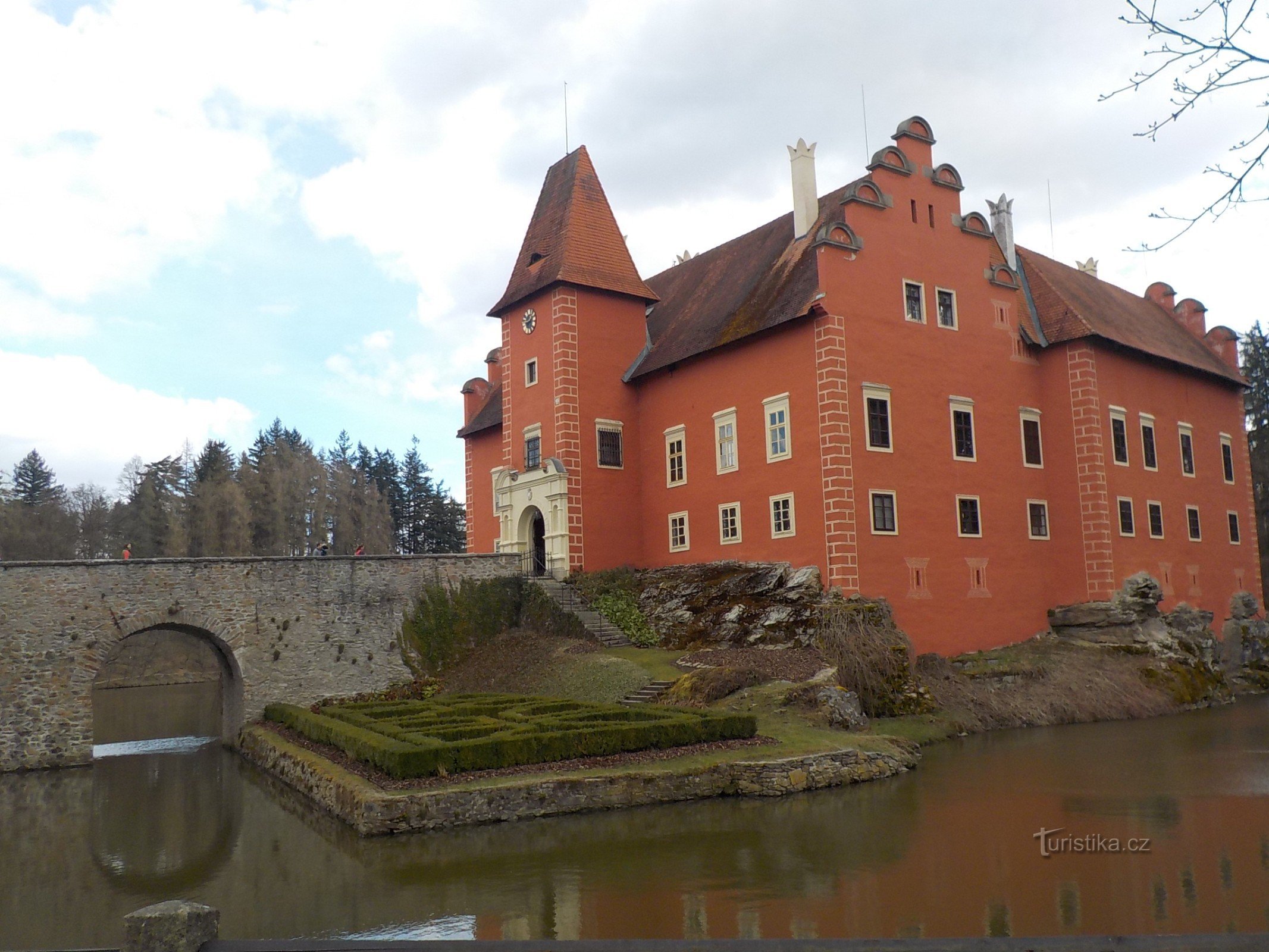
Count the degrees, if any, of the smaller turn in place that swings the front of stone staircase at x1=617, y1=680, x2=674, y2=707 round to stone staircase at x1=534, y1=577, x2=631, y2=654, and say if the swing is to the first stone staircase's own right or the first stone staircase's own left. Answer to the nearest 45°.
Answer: approximately 135° to the first stone staircase's own right

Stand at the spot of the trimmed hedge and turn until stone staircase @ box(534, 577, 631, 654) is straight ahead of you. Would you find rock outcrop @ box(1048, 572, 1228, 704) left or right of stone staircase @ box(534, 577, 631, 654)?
right

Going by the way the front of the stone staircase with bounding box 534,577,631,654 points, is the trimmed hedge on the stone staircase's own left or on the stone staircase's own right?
on the stone staircase's own right

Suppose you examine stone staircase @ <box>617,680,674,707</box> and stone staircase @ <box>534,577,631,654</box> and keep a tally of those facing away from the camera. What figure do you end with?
0

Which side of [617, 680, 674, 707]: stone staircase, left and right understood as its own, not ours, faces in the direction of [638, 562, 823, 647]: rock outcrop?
back

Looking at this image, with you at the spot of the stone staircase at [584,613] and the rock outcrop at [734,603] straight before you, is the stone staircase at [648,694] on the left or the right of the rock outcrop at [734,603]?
right

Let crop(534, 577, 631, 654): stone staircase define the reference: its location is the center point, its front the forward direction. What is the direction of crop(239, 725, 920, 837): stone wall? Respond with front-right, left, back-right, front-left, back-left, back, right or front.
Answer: front-right

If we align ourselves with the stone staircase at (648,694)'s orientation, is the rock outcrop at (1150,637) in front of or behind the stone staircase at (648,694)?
behind

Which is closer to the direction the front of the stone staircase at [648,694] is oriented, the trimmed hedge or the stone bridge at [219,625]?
the trimmed hedge

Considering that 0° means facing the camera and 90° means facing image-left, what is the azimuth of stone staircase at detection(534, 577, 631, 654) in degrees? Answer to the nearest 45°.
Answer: approximately 315°

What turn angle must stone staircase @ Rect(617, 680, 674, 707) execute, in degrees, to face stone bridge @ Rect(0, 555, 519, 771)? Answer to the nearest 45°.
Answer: approximately 45° to its right

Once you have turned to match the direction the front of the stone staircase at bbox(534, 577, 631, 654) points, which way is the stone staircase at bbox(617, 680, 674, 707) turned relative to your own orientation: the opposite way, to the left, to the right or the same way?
to the right

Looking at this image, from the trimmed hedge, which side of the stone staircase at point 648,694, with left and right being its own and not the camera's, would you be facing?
front

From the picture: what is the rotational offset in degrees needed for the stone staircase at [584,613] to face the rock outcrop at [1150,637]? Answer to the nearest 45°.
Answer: approximately 45° to its left
